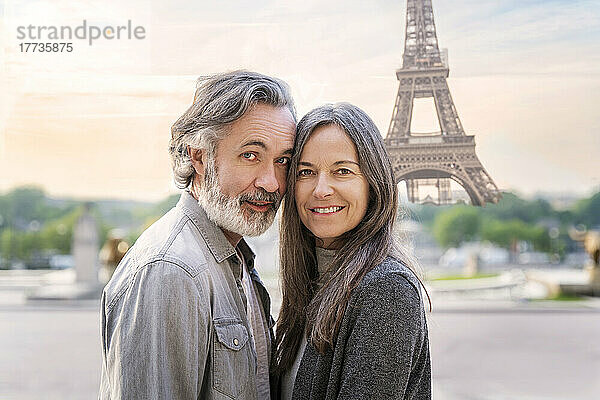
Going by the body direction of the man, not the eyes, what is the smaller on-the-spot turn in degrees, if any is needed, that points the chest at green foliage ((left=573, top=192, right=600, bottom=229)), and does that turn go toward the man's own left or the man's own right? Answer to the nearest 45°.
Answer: approximately 90° to the man's own left

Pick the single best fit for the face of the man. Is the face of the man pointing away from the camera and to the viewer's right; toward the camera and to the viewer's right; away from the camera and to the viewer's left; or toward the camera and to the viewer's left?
toward the camera and to the viewer's right

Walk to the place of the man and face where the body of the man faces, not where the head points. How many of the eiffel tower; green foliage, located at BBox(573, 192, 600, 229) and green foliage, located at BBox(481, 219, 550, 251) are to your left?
3

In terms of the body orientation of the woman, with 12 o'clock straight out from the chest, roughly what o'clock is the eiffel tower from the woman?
The eiffel tower is roughly at 5 o'clock from the woman.

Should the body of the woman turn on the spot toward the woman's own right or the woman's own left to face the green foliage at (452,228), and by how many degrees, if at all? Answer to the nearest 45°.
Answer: approximately 135° to the woman's own right

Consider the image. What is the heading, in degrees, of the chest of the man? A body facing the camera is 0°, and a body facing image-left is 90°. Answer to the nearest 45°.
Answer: approximately 315°

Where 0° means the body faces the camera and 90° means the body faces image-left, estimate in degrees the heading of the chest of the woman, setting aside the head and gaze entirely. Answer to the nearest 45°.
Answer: approximately 45°
